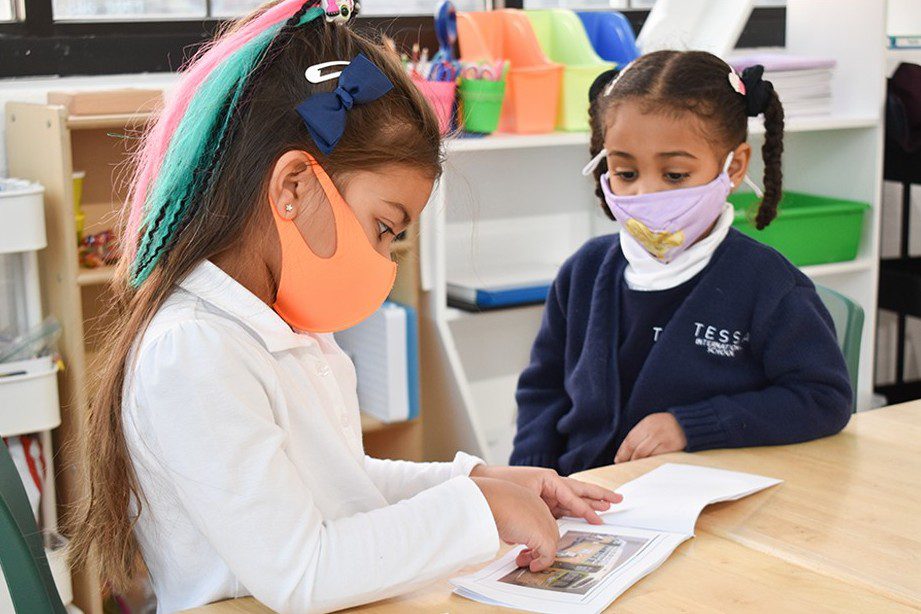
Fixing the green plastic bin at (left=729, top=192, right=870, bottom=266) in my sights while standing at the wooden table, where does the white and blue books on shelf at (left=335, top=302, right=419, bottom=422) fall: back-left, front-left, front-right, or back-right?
front-left

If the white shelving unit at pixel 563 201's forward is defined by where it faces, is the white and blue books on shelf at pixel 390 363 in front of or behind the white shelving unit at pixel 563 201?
in front

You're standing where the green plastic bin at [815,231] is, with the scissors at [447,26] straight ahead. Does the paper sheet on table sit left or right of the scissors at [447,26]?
left

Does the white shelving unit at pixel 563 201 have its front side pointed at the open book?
yes

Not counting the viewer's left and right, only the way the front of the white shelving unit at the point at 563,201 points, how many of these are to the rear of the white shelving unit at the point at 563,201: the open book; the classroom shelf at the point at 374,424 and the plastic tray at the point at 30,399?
0

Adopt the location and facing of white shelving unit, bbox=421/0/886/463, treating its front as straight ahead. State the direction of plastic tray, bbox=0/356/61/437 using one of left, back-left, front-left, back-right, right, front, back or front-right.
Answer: front-right

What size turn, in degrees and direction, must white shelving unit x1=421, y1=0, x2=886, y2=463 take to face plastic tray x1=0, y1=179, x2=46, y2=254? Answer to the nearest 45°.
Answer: approximately 45° to its right

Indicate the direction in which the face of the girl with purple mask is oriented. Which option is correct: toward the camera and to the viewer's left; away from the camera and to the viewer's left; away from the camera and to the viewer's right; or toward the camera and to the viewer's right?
toward the camera and to the viewer's left

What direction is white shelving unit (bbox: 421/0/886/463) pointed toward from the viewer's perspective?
toward the camera
